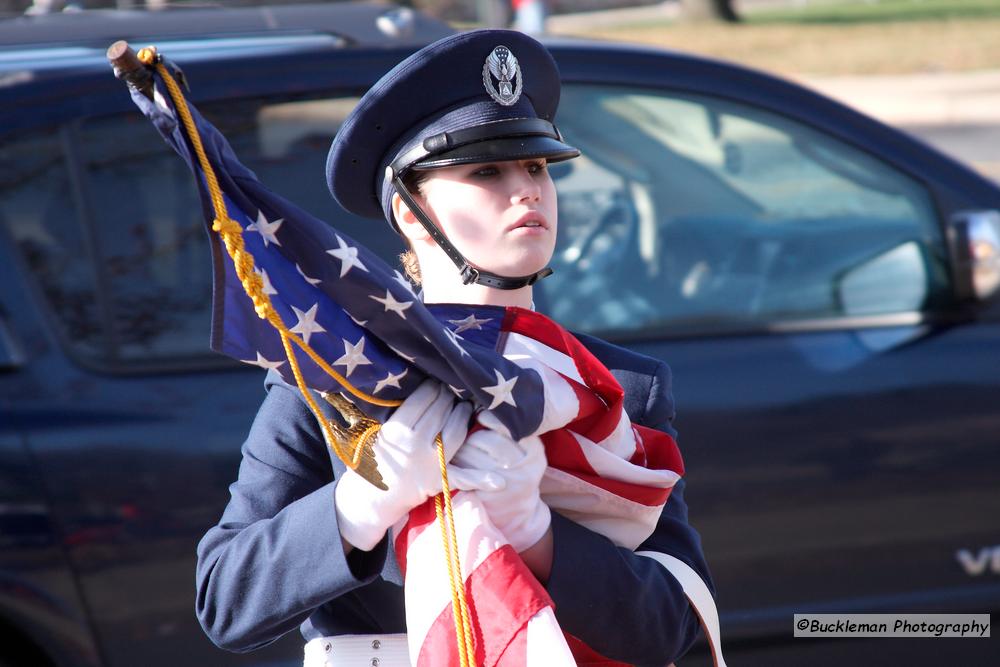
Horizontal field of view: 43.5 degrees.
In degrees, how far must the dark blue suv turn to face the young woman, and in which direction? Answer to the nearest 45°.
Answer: approximately 90° to its right

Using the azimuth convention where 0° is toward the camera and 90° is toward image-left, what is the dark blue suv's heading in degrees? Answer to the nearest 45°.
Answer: approximately 270°
